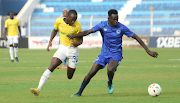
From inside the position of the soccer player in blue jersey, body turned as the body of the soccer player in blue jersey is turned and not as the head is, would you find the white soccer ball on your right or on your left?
on your left

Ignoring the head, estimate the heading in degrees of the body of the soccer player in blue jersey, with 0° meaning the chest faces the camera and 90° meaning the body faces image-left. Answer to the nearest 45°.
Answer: approximately 0°
